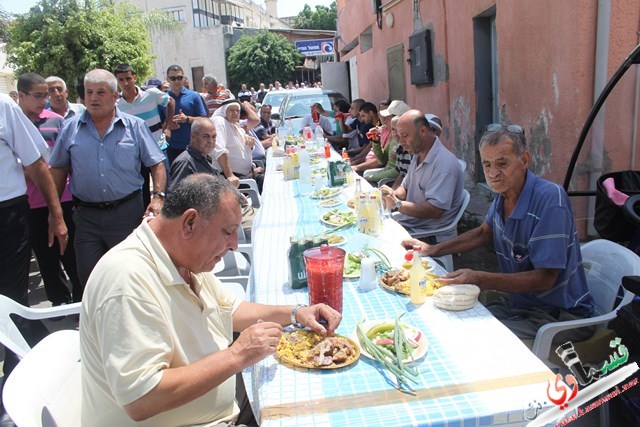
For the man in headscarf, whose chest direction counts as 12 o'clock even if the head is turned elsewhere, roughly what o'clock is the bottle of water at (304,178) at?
The bottle of water is roughly at 1 o'clock from the man in headscarf.

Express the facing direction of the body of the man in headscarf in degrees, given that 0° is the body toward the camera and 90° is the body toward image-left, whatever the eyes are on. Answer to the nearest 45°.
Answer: approximately 315°

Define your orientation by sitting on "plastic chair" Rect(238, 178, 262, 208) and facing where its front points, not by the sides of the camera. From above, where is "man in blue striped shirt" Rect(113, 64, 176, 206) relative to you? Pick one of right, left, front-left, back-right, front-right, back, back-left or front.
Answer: back

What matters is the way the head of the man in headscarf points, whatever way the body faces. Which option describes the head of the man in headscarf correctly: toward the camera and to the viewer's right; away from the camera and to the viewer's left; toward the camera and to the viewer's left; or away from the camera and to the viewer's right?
toward the camera and to the viewer's right

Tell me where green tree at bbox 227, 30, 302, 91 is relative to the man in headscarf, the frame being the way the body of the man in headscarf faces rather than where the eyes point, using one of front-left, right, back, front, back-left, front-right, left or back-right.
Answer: back-left

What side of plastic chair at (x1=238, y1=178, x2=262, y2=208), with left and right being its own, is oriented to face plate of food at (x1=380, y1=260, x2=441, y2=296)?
right

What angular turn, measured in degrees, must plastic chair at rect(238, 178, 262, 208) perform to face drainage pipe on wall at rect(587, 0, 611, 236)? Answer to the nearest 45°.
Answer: approximately 45° to its right

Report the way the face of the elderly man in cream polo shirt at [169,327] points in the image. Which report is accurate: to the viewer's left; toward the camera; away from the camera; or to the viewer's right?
to the viewer's right

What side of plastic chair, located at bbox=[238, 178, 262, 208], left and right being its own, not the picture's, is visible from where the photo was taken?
right
